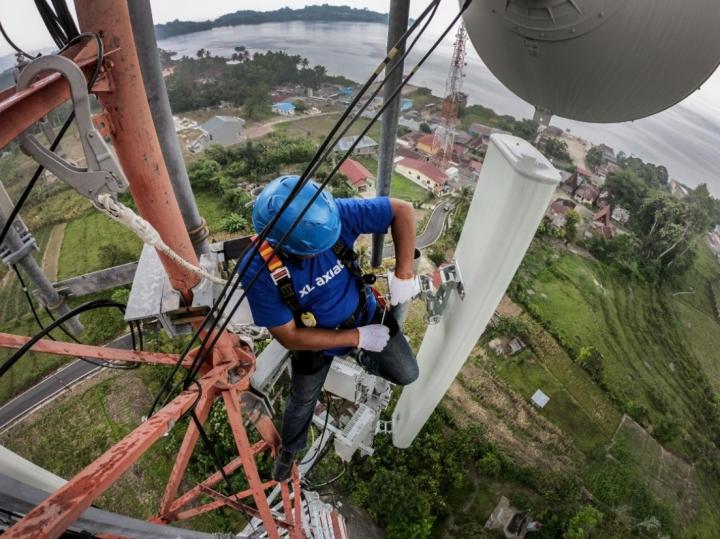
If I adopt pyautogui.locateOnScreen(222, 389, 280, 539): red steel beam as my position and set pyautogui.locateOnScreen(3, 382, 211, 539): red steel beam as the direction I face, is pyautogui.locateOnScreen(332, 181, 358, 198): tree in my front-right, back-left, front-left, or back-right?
back-right

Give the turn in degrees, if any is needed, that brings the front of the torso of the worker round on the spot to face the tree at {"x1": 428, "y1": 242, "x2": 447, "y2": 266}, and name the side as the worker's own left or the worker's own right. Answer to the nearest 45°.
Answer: approximately 135° to the worker's own left

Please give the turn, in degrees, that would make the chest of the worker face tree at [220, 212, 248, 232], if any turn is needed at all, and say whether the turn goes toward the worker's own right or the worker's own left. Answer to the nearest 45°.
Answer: approximately 135° to the worker's own left

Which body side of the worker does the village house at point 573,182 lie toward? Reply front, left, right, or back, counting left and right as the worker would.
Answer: left

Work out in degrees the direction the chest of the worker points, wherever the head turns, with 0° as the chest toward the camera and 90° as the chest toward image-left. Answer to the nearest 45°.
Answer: approximately 315°

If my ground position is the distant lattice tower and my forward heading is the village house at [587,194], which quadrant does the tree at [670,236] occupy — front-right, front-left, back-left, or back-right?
front-right

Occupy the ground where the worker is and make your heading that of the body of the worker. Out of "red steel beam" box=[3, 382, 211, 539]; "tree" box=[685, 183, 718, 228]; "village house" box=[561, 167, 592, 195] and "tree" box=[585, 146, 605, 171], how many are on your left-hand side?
3

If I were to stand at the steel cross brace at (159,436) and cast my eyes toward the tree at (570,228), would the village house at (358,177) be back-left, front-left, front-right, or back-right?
front-left

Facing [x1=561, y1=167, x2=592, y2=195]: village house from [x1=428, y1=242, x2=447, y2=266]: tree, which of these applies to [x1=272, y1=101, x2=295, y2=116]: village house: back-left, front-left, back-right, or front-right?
front-left
